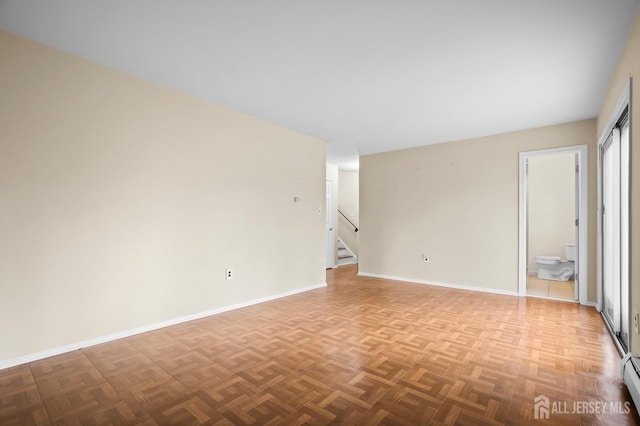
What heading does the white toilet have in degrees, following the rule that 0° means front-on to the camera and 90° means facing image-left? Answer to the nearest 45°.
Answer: approximately 90°

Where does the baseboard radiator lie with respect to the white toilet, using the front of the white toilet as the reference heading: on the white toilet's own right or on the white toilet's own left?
on the white toilet's own left

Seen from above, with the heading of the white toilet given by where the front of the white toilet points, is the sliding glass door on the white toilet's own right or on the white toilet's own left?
on the white toilet's own left
